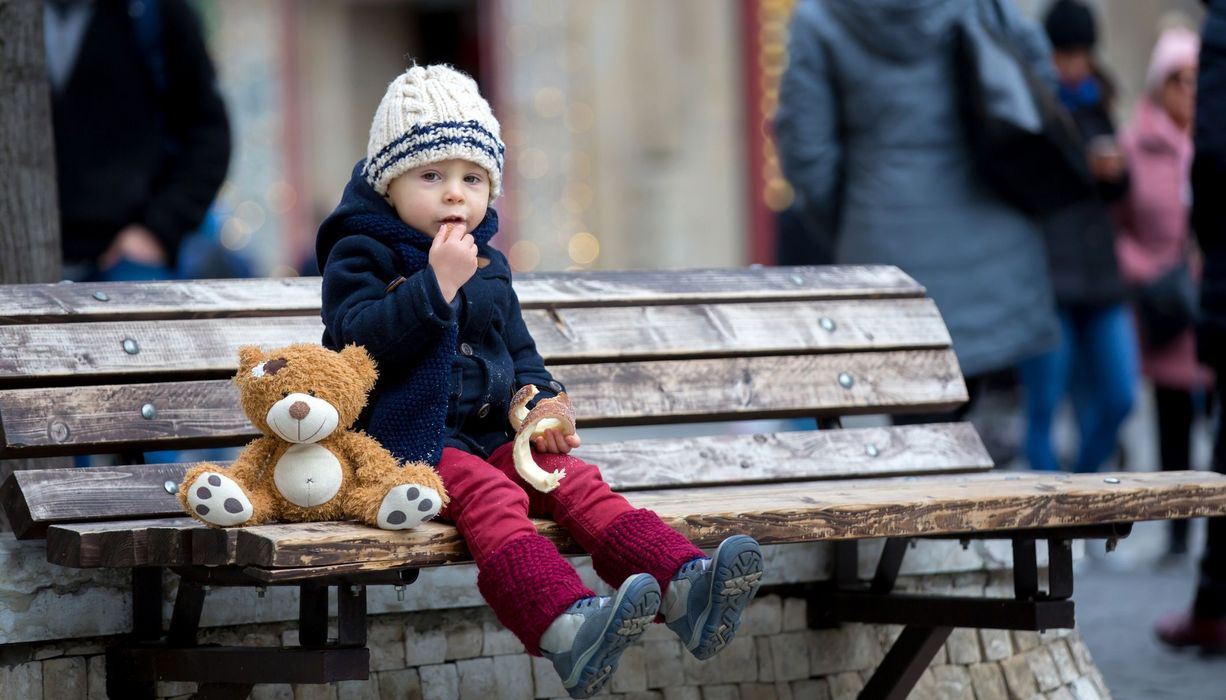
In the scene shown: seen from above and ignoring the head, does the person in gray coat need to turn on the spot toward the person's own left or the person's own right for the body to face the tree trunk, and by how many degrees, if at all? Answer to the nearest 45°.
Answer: approximately 135° to the person's own left

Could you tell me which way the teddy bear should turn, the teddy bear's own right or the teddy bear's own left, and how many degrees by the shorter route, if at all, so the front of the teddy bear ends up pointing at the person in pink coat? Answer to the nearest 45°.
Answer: approximately 135° to the teddy bear's own left

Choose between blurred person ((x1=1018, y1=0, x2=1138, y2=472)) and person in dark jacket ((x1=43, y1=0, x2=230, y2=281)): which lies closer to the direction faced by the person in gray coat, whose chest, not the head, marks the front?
the blurred person

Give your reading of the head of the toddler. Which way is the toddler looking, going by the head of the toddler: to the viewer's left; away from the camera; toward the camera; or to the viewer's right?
toward the camera

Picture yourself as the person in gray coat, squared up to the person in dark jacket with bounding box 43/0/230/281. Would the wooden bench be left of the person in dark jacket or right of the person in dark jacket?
left

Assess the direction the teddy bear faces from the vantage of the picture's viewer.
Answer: facing the viewer

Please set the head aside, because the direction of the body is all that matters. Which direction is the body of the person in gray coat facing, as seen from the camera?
away from the camera

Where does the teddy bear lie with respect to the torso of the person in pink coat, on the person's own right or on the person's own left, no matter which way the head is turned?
on the person's own right

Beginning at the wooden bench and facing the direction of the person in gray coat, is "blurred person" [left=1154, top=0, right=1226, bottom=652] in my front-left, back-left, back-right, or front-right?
front-right

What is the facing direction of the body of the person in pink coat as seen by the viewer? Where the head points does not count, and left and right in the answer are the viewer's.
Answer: facing the viewer and to the right of the viewer

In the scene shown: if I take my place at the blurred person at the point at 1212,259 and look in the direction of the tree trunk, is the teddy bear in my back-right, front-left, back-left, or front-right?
front-left
